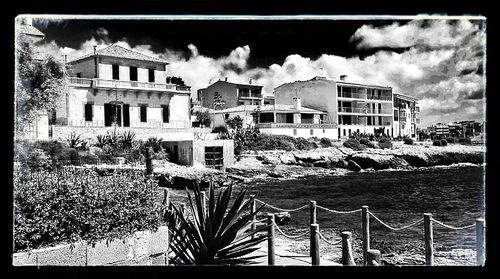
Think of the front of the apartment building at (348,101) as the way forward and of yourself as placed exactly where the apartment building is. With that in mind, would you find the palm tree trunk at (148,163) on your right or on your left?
on your right

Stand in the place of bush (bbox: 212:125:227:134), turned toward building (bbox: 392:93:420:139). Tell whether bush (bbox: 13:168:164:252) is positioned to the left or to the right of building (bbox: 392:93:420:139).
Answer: right

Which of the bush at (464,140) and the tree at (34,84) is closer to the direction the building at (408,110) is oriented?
the bush

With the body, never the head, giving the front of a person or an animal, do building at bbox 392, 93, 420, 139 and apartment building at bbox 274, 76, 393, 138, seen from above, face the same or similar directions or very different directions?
same or similar directions

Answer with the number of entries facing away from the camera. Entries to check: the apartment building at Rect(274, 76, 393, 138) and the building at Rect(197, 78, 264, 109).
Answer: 0

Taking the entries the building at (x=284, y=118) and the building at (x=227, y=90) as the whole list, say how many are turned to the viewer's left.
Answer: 0

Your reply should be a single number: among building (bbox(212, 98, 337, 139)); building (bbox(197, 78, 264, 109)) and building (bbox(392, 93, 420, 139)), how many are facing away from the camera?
0

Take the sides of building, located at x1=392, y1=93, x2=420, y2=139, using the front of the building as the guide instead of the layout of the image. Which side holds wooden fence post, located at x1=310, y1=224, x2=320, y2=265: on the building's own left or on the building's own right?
on the building's own right

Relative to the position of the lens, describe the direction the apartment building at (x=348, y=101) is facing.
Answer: facing the viewer and to the right of the viewer

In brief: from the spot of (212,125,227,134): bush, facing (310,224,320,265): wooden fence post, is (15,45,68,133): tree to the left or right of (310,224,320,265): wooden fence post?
right

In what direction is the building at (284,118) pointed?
toward the camera

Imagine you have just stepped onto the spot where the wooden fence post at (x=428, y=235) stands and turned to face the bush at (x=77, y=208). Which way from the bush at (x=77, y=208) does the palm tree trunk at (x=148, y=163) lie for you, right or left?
right
